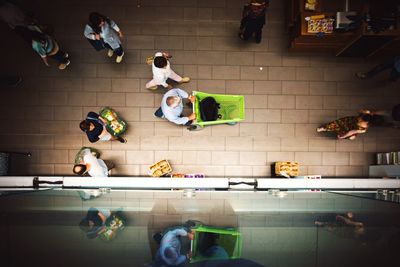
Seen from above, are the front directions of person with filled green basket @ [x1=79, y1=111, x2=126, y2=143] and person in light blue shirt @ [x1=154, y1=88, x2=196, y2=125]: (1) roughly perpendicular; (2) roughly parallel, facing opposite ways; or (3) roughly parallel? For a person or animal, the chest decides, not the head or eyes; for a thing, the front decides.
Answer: roughly parallel

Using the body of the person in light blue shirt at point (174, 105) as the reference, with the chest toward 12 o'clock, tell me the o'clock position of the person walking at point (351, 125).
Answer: The person walking is roughly at 12 o'clock from the person in light blue shirt.

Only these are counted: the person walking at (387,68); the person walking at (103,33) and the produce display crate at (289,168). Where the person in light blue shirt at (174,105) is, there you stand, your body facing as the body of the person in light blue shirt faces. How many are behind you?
1

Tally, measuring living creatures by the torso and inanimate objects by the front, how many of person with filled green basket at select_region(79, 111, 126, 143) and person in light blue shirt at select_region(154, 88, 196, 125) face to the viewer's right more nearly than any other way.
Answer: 2

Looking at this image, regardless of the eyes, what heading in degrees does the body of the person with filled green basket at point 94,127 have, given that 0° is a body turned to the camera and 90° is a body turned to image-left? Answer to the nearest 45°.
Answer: approximately 270°

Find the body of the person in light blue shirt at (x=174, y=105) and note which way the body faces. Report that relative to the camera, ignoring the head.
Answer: to the viewer's right

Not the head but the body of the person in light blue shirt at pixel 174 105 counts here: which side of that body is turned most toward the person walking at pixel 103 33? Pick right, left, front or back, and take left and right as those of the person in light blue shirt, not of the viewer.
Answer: back
